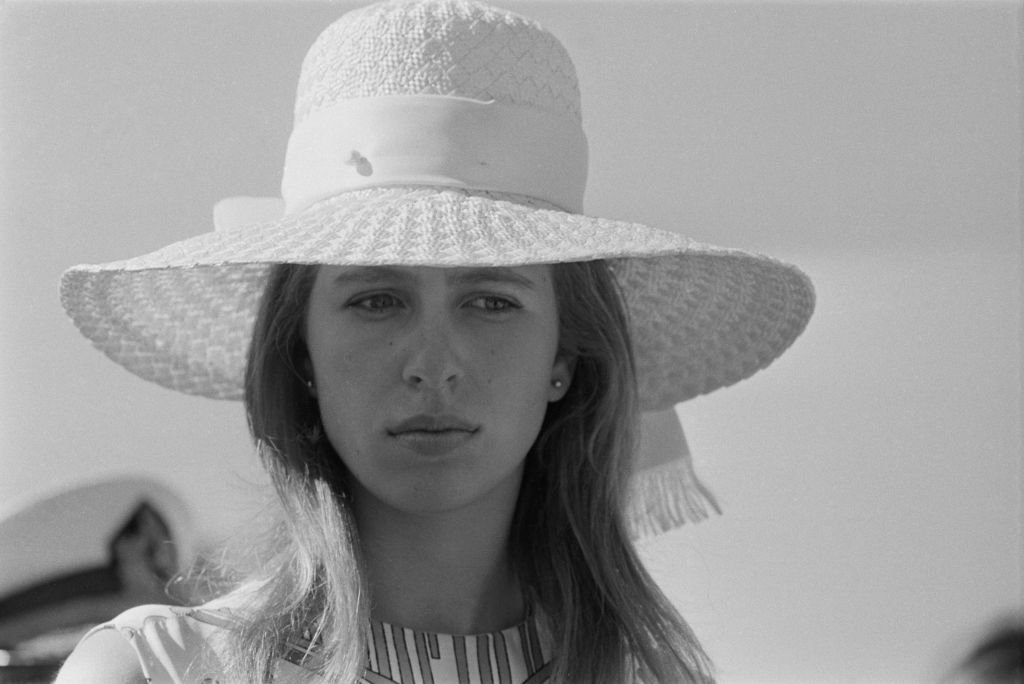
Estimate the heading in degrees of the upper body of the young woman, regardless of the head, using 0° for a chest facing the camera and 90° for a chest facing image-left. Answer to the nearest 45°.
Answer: approximately 0°
